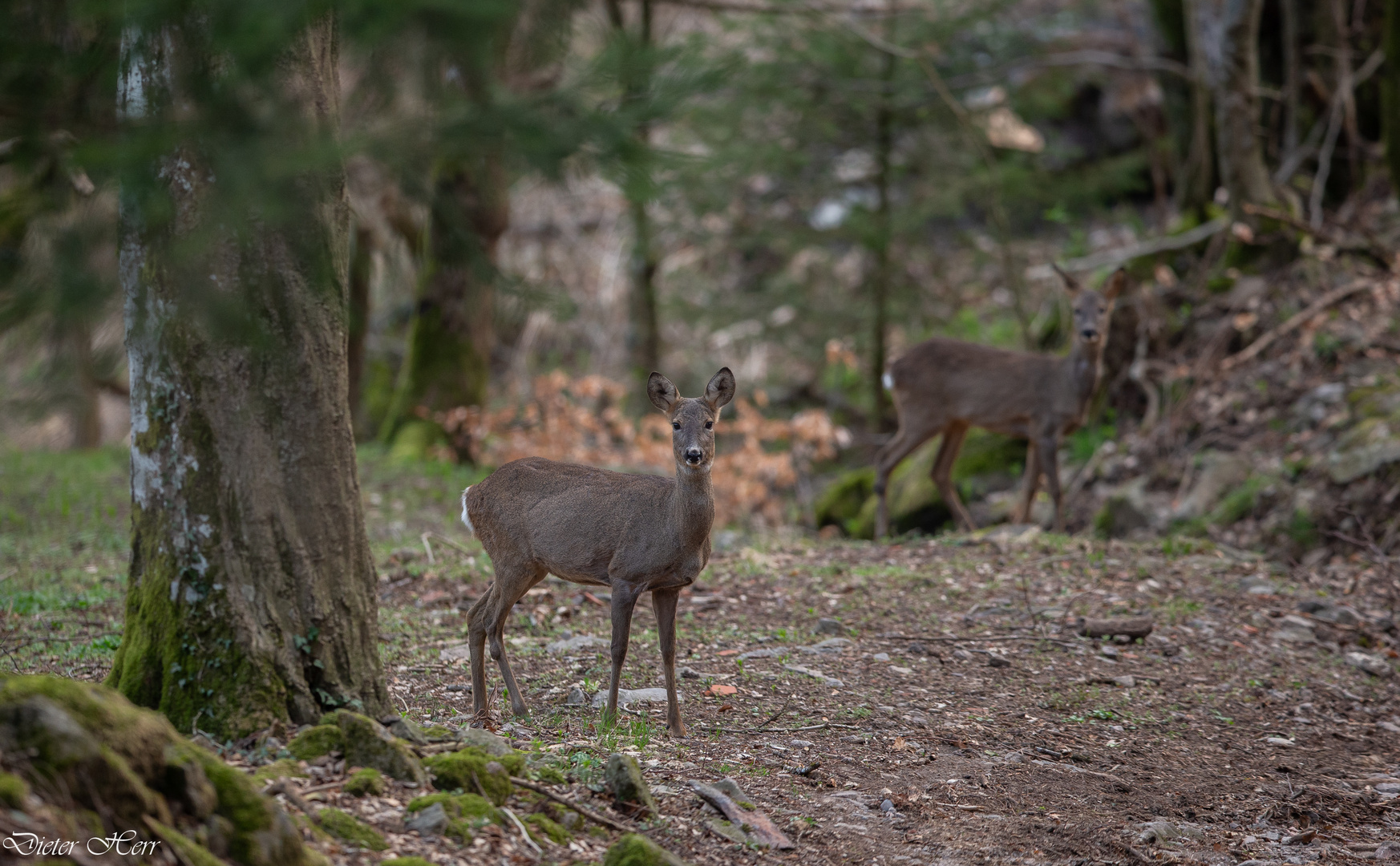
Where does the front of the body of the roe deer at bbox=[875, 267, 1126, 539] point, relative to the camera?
to the viewer's right

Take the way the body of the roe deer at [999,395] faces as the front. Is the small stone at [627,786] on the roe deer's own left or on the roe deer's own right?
on the roe deer's own right

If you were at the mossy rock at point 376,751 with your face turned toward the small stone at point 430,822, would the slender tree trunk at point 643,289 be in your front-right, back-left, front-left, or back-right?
back-left

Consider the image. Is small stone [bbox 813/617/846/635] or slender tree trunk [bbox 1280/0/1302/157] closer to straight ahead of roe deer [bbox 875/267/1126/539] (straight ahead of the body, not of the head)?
the slender tree trunk

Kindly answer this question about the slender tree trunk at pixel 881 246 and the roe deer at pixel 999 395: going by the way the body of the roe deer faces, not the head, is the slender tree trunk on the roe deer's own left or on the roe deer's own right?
on the roe deer's own left

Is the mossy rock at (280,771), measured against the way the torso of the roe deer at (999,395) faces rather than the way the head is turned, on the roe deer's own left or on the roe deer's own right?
on the roe deer's own right

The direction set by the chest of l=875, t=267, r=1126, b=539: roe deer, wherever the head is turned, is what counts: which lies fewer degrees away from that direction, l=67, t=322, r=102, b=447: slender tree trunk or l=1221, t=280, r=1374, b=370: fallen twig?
the fallen twig

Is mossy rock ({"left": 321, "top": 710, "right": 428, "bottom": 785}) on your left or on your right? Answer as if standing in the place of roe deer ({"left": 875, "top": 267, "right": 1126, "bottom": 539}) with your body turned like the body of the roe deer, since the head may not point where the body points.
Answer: on your right

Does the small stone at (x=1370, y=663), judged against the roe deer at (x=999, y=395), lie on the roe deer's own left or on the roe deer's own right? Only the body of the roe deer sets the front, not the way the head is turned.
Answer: on the roe deer's own right

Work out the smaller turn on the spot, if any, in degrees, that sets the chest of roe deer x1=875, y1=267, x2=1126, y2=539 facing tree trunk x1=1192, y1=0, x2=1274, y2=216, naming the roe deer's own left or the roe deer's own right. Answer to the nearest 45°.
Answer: approximately 45° to the roe deer's own left
